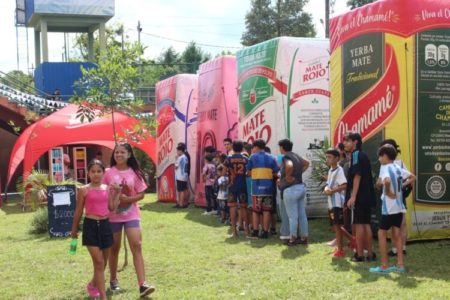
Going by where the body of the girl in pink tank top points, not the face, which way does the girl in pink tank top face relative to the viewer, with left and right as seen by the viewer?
facing the viewer

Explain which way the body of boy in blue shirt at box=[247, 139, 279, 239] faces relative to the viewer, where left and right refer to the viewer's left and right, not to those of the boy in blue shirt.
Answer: facing away from the viewer

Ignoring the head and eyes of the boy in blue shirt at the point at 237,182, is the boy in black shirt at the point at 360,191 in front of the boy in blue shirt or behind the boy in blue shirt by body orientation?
behind

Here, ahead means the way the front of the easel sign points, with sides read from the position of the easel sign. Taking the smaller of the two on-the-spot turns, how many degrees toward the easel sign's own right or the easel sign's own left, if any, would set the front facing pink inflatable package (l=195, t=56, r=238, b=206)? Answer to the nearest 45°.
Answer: approximately 90° to the easel sign's own left

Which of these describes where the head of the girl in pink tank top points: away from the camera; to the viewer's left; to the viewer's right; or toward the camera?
toward the camera

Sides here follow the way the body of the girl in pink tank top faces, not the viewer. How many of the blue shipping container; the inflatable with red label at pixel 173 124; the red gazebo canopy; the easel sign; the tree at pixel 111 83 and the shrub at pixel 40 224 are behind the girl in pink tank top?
6

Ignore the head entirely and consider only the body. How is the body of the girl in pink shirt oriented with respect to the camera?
toward the camera

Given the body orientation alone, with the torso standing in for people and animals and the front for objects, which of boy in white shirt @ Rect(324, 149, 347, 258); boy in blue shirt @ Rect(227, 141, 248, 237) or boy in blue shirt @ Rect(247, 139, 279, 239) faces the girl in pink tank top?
the boy in white shirt

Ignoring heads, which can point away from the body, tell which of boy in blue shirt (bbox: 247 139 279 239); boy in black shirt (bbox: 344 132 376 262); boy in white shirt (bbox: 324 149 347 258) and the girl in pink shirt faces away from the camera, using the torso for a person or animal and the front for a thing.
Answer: the boy in blue shirt

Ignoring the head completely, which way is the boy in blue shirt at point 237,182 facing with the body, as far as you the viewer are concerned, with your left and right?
facing away from the viewer

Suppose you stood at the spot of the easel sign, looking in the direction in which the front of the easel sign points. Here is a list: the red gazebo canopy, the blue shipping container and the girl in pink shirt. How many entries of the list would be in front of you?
1

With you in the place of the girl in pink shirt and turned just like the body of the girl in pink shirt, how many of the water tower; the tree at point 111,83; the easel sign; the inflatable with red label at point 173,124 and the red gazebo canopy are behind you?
5

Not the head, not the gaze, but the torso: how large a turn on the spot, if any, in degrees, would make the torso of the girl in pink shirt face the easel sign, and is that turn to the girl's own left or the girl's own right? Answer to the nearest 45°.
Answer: approximately 180°

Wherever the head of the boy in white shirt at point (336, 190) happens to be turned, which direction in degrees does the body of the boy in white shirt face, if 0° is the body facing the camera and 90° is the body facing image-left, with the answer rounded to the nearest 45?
approximately 45°

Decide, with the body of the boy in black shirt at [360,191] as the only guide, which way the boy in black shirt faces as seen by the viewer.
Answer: to the viewer's left

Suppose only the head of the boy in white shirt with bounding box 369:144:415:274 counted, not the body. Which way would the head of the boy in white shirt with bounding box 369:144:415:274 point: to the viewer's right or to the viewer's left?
to the viewer's left

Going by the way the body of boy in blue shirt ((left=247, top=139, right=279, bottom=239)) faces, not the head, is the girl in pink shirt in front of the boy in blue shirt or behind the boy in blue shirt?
behind
